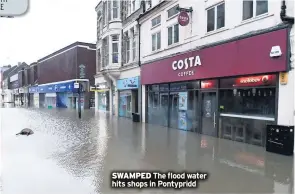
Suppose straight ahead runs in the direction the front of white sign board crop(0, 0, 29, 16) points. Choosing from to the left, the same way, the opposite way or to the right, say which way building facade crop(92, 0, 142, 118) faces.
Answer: to the right

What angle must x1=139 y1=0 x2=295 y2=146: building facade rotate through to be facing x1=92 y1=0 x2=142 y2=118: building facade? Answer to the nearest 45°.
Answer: approximately 90° to its right

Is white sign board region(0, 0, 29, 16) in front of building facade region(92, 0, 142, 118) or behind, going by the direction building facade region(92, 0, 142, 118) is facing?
in front

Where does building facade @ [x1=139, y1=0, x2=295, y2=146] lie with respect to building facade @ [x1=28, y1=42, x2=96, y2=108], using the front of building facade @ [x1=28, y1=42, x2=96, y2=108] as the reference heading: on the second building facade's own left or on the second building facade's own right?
on the second building facade's own left

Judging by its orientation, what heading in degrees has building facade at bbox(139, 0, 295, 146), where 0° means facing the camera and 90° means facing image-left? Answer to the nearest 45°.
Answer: approximately 45°

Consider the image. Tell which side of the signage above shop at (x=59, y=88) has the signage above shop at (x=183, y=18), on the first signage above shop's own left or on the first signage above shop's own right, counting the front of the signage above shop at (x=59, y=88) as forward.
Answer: on the first signage above shop's own left

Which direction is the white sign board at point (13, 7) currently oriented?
toward the camera

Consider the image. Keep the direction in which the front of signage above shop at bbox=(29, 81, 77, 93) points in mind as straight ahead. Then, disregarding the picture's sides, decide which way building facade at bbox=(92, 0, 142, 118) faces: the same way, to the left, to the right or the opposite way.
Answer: the same way

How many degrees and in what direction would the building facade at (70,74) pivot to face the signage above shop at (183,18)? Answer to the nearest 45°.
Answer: approximately 45° to its left

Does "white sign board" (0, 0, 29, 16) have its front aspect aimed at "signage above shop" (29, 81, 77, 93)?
no

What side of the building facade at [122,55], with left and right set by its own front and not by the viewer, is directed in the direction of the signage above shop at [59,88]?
right

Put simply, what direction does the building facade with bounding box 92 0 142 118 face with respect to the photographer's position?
facing the viewer and to the left of the viewer

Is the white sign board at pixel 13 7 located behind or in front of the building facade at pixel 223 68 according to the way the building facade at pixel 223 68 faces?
in front

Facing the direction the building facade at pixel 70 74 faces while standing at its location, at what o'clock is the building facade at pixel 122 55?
the building facade at pixel 122 55 is roughly at 10 o'clock from the building facade at pixel 70 74.

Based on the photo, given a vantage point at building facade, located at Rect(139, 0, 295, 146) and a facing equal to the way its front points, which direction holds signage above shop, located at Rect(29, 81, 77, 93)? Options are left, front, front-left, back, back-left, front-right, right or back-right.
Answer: right
